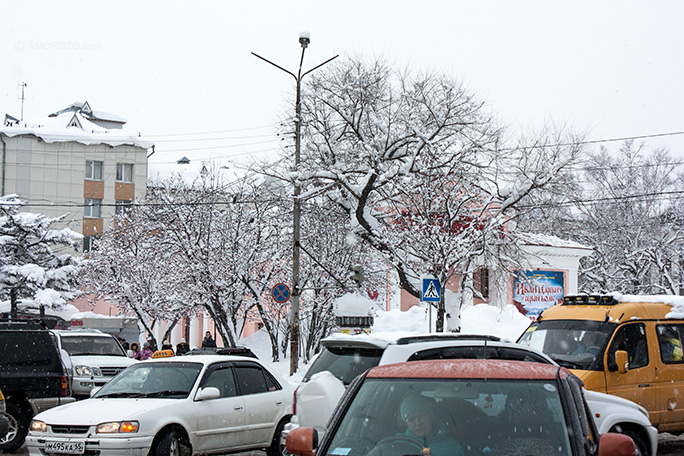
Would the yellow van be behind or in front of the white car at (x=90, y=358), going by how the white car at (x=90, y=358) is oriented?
in front

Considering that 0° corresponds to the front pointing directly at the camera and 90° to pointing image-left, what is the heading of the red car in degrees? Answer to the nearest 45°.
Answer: approximately 0°

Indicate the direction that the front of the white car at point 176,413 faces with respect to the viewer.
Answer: facing the viewer and to the left of the viewer

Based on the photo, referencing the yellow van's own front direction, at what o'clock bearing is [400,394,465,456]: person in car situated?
The person in car is roughly at 11 o'clock from the yellow van.

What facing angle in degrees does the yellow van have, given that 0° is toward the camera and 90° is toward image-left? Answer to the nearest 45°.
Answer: approximately 45°

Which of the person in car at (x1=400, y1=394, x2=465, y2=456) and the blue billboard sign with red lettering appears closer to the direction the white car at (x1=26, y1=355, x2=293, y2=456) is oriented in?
the person in car

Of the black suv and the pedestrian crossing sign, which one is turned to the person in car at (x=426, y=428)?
the pedestrian crossing sign

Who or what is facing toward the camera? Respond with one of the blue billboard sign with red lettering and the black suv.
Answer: the blue billboard sign with red lettering

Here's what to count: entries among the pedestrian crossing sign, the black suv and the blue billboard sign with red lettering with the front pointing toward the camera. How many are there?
2

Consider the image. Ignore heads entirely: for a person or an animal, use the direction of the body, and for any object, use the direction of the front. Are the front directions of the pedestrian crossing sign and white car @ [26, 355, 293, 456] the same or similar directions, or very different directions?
same or similar directions

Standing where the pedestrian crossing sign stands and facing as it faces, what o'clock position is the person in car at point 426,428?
The person in car is roughly at 12 o'clock from the pedestrian crossing sign.

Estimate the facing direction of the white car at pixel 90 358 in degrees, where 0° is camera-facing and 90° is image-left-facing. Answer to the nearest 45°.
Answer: approximately 315°

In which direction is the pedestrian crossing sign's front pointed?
toward the camera
